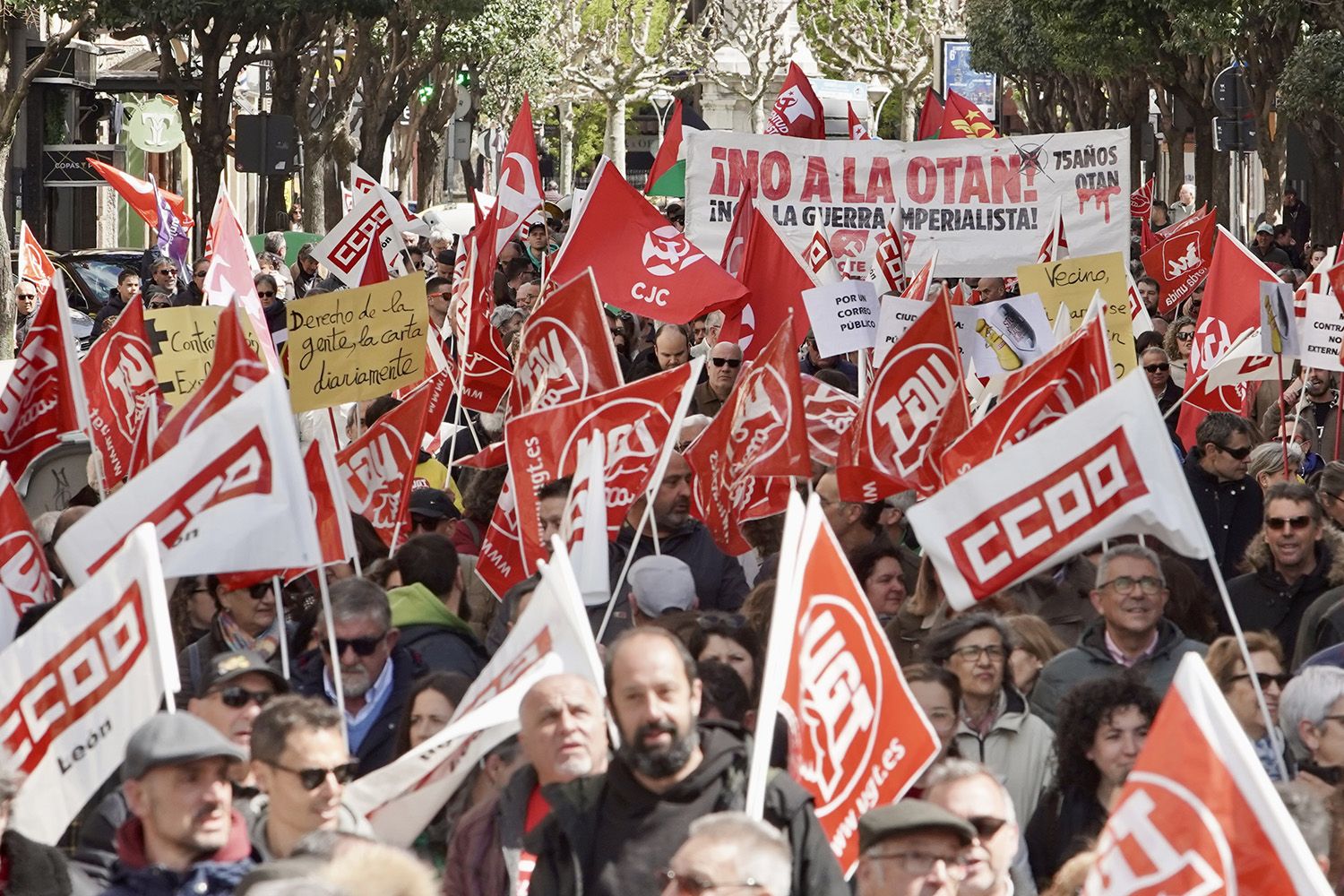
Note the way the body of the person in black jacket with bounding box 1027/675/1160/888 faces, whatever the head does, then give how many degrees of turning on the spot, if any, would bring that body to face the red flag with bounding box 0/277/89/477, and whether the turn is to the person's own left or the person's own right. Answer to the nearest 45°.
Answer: approximately 180°

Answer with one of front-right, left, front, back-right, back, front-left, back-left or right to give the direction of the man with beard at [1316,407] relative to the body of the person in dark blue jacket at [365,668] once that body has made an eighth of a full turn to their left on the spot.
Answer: left

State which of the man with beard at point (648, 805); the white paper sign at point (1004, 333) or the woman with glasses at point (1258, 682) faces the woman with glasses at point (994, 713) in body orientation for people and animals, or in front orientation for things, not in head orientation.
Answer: the white paper sign

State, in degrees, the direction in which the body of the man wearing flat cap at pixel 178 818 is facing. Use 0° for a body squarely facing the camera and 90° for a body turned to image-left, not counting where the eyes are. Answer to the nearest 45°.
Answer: approximately 315°

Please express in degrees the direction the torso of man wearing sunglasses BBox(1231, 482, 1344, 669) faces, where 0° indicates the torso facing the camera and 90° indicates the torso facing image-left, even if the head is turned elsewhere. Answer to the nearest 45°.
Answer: approximately 0°
